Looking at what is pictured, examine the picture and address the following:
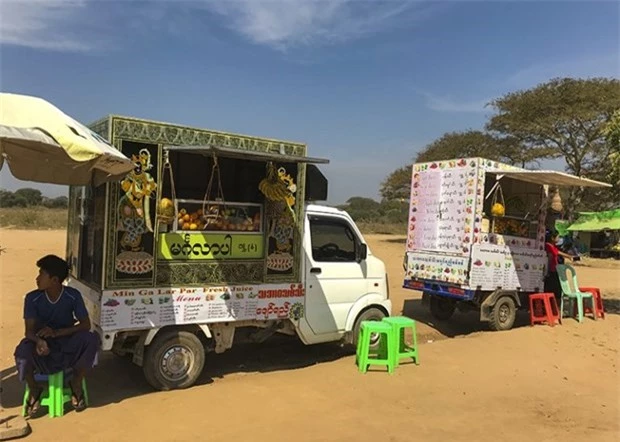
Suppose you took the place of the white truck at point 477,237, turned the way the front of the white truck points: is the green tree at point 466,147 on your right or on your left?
on your left

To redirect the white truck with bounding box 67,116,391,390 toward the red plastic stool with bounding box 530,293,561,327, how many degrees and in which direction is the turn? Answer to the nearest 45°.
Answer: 0° — it already faces it

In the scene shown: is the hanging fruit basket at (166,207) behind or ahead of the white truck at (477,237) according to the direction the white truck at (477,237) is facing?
behind

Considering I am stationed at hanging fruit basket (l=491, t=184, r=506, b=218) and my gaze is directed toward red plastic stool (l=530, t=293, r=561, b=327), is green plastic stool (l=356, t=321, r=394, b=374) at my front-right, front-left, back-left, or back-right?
back-right

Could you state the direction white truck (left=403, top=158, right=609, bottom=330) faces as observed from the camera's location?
facing away from the viewer and to the right of the viewer

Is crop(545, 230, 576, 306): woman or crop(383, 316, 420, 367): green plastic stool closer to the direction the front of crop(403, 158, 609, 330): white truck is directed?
the woman

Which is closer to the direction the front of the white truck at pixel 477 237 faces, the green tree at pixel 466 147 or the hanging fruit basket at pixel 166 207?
the green tree

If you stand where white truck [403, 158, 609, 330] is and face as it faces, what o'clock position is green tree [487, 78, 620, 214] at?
The green tree is roughly at 11 o'clock from the white truck.

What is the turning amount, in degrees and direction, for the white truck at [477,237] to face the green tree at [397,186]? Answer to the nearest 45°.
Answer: approximately 45° to its left

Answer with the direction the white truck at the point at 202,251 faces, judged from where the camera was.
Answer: facing away from the viewer and to the right of the viewer
